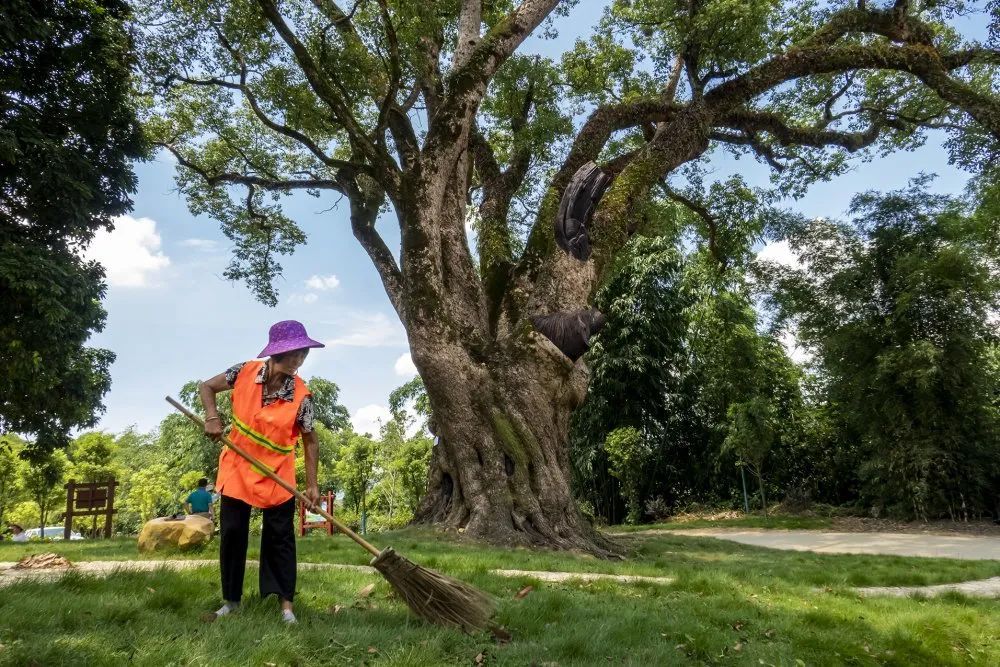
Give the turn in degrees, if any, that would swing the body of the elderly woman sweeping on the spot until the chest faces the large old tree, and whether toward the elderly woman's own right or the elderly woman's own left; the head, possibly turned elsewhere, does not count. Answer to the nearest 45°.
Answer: approximately 135° to the elderly woman's own left

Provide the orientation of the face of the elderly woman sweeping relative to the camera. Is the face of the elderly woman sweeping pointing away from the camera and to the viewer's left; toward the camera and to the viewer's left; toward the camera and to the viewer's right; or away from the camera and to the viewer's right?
toward the camera and to the viewer's right

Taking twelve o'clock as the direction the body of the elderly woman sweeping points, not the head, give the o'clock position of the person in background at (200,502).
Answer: The person in background is roughly at 6 o'clock from the elderly woman sweeping.

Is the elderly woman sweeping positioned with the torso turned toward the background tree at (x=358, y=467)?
no

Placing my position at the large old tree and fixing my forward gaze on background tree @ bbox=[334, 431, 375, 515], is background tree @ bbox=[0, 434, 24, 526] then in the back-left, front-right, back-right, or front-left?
front-left

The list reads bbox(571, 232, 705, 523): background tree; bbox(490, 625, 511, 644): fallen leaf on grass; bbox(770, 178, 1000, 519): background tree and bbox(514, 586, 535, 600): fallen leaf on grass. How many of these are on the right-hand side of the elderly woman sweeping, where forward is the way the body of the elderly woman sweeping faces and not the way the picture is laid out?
0

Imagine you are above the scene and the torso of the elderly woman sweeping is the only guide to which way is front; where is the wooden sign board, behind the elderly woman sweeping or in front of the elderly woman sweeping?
behind

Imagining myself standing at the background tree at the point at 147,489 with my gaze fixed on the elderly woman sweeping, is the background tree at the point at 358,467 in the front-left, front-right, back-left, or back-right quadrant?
front-left

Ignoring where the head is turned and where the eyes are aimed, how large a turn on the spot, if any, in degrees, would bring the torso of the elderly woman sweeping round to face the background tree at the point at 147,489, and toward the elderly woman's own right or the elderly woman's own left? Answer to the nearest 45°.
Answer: approximately 180°

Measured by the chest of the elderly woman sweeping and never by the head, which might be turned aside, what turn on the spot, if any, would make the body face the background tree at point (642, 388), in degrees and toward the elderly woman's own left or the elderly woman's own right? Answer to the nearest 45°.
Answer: approximately 135° to the elderly woman's own left

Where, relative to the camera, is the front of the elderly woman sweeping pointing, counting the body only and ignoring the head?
toward the camera

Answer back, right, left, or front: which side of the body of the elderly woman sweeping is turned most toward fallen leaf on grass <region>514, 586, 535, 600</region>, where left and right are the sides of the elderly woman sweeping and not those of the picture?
left

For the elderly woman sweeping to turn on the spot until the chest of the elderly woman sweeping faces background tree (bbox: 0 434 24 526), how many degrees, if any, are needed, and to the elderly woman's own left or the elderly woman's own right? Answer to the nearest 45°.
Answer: approximately 180°

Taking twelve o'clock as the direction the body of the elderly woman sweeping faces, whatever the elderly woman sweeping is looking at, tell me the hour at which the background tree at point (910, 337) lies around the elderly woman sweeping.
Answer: The background tree is roughly at 8 o'clock from the elderly woman sweeping.
